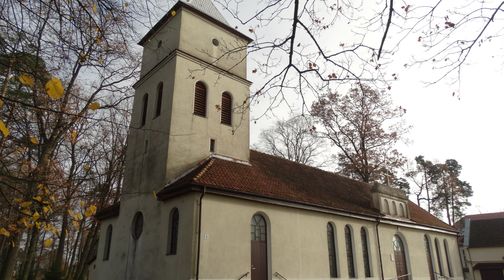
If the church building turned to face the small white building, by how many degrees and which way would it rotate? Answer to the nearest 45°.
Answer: approximately 180°

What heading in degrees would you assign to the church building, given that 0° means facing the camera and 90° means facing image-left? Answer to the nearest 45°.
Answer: approximately 45°
